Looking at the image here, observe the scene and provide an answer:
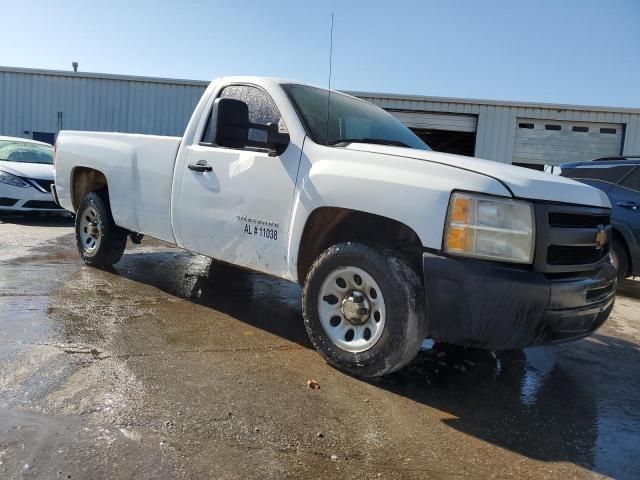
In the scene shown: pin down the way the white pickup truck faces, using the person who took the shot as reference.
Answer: facing the viewer and to the right of the viewer

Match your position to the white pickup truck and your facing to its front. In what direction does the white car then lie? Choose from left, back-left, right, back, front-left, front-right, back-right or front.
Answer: back

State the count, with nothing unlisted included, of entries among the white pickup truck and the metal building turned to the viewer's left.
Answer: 0

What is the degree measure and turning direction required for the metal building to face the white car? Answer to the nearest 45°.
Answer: approximately 45° to its right

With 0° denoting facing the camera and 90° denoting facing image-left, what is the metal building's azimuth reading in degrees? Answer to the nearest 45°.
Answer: approximately 0°

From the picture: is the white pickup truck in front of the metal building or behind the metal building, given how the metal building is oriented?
in front

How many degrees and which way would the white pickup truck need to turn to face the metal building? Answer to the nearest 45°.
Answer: approximately 135° to its left
